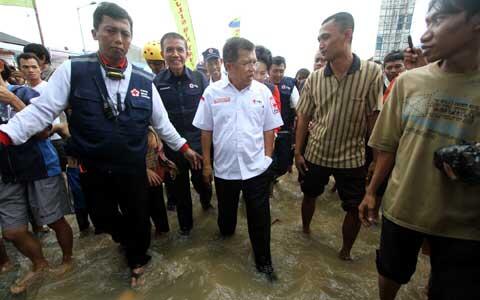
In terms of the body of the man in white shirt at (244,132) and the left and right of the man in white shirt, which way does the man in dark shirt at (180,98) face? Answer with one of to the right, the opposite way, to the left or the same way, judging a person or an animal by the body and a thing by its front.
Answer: the same way

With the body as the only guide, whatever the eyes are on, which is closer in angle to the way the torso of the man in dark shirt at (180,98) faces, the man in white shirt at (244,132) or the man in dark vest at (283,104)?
the man in white shirt

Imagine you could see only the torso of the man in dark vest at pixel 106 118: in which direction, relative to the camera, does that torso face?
toward the camera

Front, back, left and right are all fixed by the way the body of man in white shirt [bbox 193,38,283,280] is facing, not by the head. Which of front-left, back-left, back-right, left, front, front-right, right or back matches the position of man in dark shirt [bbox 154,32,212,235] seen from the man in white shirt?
back-right

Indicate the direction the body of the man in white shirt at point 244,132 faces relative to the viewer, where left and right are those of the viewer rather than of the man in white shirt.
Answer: facing the viewer

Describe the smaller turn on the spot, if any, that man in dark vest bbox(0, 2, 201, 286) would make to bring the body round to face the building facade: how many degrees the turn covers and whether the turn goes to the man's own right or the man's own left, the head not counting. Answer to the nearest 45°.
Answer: approximately 135° to the man's own left

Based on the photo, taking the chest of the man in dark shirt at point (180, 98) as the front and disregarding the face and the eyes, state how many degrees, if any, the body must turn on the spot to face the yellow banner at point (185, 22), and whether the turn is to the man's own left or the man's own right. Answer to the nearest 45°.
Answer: approximately 180°

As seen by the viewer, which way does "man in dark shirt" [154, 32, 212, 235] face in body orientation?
toward the camera

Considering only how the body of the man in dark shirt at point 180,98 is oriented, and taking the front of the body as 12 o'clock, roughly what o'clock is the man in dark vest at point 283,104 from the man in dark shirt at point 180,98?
the man in dark vest at point 283,104 is roughly at 8 o'clock from the man in dark shirt at point 180,98.

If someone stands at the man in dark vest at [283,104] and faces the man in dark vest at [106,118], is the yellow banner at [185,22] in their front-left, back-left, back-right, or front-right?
back-right

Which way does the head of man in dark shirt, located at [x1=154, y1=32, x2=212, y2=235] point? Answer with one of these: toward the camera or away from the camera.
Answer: toward the camera

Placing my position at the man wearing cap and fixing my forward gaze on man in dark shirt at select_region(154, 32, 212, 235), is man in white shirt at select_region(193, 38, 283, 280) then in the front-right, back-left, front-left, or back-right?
front-left

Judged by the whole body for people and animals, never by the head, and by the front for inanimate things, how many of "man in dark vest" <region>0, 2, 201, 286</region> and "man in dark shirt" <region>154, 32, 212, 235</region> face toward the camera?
2

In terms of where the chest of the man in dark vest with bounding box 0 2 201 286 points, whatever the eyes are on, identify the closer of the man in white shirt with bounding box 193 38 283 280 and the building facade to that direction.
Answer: the man in white shirt

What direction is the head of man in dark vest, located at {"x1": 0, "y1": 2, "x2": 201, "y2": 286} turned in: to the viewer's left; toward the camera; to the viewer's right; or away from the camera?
toward the camera

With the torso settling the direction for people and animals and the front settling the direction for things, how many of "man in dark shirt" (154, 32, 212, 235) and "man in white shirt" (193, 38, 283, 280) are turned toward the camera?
2

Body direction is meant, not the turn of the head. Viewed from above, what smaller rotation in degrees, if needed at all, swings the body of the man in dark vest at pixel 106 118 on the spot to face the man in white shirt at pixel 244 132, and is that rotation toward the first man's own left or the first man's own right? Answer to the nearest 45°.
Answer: approximately 90° to the first man's own left

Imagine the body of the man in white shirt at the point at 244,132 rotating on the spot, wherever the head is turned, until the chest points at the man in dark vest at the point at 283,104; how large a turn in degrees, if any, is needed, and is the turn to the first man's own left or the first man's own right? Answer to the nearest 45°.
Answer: approximately 180°

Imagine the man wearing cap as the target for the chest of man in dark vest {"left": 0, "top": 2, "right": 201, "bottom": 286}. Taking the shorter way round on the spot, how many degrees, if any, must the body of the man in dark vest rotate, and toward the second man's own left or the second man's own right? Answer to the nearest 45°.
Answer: approximately 135° to the second man's own left
